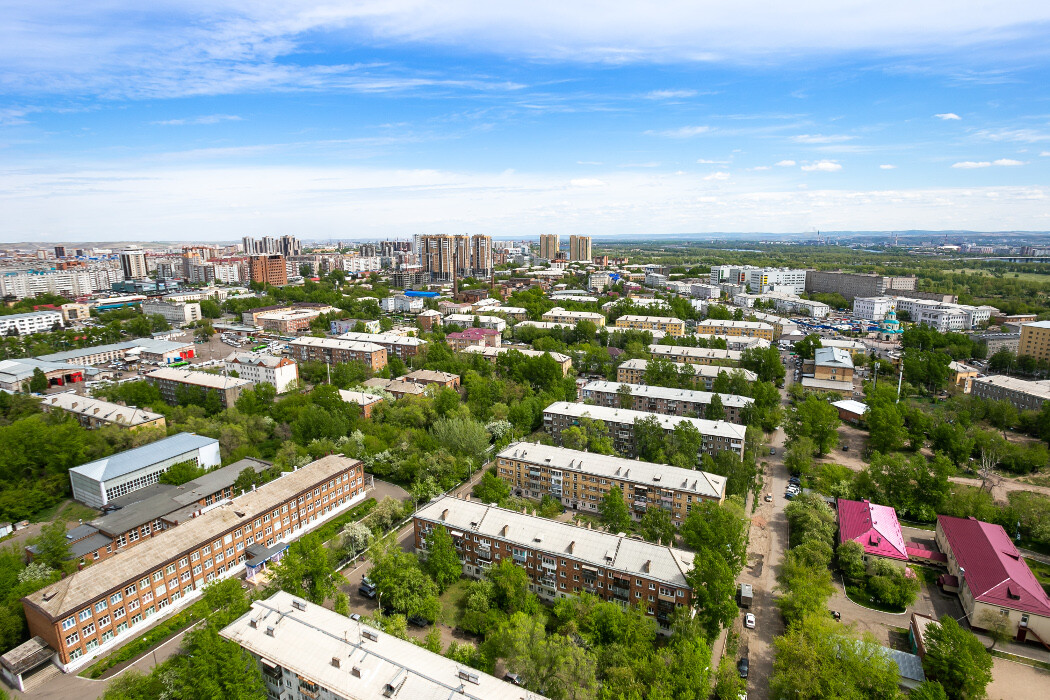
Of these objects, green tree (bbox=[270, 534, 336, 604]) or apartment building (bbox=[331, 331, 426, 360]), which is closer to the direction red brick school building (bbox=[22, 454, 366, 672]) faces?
the green tree

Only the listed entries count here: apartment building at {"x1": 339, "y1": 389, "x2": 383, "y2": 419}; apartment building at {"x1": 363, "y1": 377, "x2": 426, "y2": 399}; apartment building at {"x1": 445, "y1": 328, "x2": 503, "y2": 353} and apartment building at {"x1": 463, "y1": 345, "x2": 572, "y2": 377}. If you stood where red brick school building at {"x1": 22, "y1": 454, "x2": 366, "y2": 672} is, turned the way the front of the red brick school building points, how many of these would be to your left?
4

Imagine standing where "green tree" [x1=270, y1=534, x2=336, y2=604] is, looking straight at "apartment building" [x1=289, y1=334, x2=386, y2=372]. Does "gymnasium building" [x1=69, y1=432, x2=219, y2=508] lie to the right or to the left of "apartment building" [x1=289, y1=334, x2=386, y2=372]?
left

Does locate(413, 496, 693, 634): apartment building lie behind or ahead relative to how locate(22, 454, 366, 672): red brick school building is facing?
ahead

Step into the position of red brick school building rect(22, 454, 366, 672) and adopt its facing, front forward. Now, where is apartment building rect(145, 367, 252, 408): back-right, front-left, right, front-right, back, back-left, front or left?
back-left

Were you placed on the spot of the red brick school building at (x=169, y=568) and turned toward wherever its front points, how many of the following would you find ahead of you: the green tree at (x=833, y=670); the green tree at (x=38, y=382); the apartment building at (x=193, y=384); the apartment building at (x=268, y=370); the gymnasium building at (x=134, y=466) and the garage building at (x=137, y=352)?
1

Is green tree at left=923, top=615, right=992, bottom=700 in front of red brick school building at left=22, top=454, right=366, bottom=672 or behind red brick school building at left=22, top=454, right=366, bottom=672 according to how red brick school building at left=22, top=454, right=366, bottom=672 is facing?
in front

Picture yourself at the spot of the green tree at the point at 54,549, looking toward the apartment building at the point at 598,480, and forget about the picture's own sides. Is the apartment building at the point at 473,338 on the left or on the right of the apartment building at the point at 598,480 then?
left

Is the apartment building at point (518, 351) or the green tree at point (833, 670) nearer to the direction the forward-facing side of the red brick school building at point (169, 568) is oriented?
the green tree

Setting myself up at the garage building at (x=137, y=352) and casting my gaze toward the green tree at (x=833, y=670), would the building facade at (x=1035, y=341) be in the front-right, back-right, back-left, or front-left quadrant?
front-left

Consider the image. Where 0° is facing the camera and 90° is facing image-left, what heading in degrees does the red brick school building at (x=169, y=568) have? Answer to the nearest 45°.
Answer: approximately 315°

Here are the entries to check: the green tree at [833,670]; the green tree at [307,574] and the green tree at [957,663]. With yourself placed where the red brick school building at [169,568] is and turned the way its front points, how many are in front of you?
3

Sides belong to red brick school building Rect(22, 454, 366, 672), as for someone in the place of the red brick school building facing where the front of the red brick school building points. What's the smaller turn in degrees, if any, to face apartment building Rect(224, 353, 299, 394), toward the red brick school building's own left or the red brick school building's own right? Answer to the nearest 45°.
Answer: approximately 135° to the red brick school building's own left

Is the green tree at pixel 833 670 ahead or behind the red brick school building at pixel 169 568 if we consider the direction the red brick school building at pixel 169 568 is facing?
ahead

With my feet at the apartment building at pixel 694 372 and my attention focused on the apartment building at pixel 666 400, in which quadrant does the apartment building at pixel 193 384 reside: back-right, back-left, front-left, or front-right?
front-right

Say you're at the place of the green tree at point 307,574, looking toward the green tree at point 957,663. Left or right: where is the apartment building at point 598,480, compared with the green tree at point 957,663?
left
